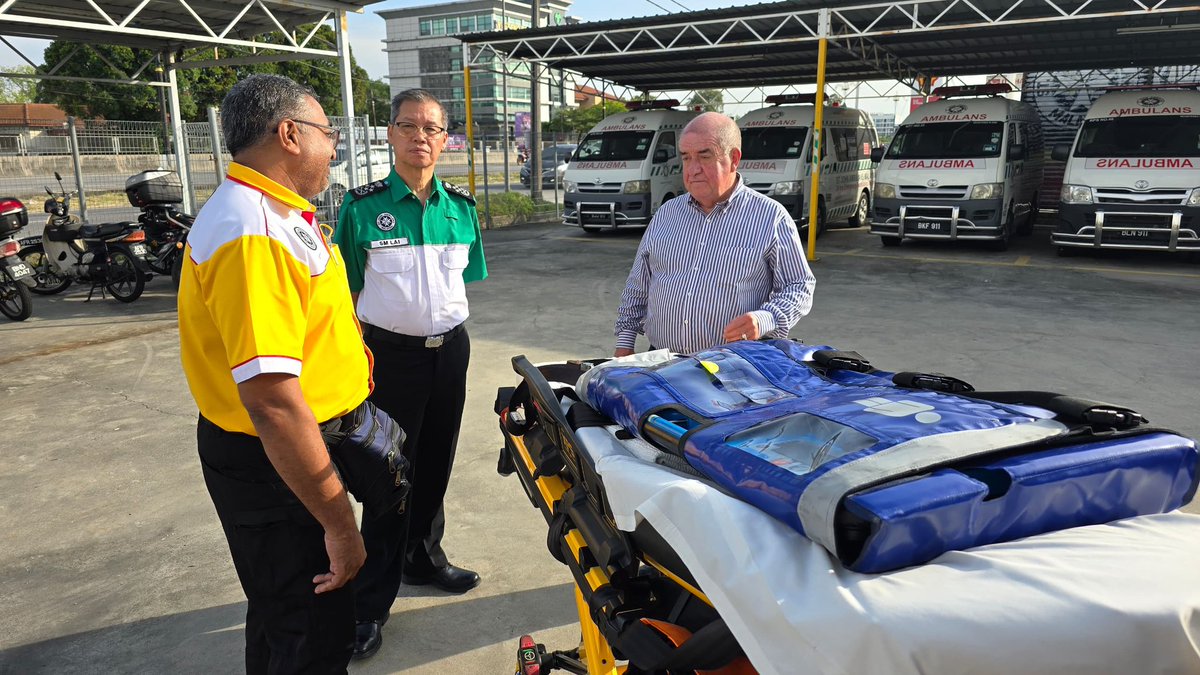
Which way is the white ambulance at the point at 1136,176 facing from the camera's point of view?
toward the camera

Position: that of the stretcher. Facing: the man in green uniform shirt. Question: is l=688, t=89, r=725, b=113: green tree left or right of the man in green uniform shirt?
right

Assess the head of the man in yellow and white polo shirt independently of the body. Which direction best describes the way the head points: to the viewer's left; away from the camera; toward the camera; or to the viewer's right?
to the viewer's right

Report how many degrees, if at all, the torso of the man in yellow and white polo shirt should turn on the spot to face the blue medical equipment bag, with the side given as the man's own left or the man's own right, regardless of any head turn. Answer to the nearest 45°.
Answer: approximately 45° to the man's own right

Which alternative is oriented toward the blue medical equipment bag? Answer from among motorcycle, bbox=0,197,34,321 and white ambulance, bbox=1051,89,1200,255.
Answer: the white ambulance

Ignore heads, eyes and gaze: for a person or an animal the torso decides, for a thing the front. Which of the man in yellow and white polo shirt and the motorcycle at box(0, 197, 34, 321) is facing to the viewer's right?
the man in yellow and white polo shirt

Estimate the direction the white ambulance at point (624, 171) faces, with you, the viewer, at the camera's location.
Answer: facing the viewer and to the left of the viewer

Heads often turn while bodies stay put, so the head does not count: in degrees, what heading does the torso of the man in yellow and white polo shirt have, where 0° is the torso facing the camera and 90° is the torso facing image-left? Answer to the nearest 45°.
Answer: approximately 270°

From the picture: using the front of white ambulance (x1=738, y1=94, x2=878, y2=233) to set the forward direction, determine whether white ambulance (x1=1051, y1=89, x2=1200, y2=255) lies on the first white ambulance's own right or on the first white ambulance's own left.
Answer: on the first white ambulance's own left

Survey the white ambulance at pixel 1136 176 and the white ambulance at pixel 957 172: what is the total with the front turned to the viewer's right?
0

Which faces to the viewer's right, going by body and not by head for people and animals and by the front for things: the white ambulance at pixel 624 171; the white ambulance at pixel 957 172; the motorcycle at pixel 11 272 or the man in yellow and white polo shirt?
the man in yellow and white polo shirt
